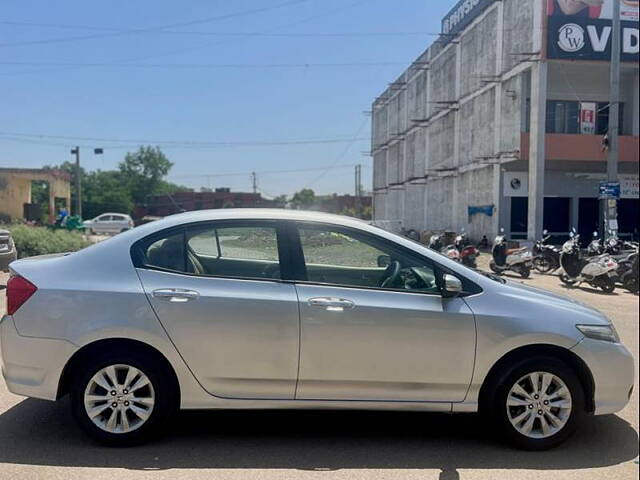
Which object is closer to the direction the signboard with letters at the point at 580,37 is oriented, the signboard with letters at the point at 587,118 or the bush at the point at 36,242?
the bush

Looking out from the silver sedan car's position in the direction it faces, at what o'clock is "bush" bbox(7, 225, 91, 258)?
The bush is roughly at 8 o'clock from the silver sedan car.

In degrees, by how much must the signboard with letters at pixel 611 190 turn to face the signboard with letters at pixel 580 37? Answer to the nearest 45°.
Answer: approximately 180°

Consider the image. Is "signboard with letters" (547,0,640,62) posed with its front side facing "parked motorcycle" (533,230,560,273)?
yes

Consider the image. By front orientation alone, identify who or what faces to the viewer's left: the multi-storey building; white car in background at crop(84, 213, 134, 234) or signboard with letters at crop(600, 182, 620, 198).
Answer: the white car in background

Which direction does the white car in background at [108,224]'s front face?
to the viewer's left

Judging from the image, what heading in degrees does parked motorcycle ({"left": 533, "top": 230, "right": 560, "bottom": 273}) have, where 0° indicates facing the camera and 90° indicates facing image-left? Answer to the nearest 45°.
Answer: approximately 45°

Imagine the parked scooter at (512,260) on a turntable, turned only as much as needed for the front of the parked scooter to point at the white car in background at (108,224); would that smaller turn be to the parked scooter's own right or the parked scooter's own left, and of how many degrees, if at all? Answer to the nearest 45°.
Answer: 0° — it already faces it

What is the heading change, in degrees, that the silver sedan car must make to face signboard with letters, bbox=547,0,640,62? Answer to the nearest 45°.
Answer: approximately 45° to its left
